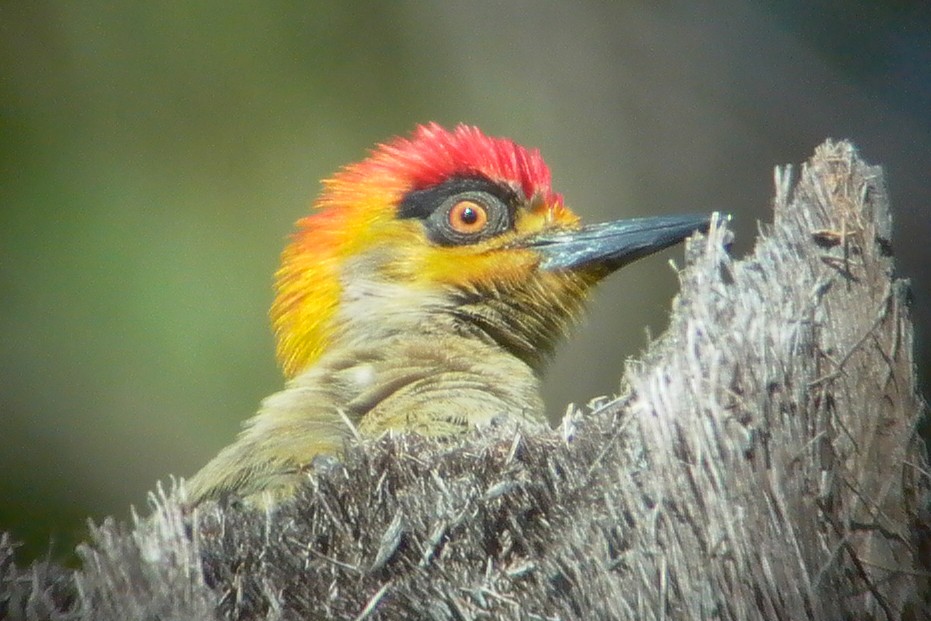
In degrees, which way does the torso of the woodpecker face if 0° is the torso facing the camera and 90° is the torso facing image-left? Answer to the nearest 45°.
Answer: approximately 270°
